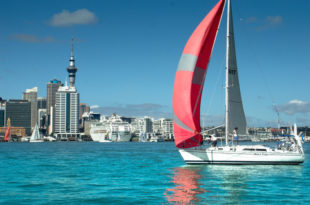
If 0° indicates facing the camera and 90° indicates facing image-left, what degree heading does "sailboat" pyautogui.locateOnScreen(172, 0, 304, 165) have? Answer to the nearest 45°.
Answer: approximately 90°
